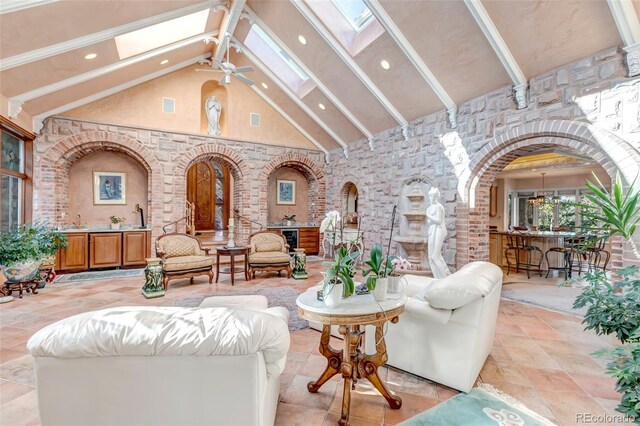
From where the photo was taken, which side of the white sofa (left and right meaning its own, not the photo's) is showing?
back

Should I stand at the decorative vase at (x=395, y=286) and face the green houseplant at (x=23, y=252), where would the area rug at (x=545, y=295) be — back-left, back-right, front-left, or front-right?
back-right

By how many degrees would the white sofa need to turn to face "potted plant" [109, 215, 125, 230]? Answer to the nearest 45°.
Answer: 0° — it already faces it

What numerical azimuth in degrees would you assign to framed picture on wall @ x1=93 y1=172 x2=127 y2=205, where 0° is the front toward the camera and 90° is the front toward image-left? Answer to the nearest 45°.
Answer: approximately 0°

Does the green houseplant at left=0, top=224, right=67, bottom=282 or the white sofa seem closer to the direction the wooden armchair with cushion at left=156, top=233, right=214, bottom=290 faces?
the white sofa

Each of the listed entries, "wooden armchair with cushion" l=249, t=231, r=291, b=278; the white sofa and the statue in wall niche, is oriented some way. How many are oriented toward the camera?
2

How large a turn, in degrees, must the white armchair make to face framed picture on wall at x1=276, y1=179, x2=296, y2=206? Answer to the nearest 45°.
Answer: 0° — it already faces it

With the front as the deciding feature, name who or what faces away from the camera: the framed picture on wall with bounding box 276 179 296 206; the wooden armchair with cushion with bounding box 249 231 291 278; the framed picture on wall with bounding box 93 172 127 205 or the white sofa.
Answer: the white sofa

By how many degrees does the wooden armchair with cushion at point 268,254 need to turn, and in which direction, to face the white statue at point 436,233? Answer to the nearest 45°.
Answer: approximately 45° to its left
